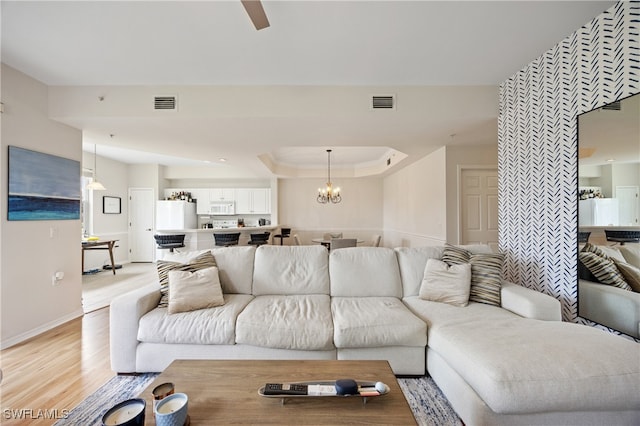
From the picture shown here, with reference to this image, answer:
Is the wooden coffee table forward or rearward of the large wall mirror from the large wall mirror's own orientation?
forward

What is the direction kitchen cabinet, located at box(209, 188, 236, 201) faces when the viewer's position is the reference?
facing the viewer

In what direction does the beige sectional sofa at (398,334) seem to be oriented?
toward the camera

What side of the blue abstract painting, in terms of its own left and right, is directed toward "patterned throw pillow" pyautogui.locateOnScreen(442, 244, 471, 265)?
front

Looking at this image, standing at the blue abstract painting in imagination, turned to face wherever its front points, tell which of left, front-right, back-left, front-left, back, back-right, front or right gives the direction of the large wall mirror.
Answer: front

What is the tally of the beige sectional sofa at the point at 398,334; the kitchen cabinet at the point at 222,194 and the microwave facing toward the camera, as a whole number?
3

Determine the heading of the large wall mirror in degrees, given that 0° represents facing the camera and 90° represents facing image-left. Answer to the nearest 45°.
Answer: approximately 45°

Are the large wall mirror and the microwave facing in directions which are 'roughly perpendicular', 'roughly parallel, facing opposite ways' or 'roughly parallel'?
roughly perpendicular

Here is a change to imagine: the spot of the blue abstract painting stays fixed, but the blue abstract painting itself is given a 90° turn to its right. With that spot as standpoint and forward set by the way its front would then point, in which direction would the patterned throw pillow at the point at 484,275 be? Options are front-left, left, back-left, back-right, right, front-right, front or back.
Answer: left

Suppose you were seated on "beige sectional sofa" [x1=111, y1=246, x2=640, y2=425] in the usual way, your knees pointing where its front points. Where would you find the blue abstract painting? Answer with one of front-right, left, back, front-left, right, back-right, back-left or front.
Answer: right

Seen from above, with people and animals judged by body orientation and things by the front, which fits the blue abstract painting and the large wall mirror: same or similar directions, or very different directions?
very different directions

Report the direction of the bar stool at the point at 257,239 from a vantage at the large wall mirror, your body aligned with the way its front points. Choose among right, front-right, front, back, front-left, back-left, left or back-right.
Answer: front-right

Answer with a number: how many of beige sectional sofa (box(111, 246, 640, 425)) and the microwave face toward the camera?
2

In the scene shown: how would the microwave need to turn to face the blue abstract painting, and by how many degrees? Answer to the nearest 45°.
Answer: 0° — it already faces it

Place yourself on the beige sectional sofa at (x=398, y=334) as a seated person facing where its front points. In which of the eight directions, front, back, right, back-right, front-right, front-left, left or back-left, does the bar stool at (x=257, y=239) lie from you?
back-right

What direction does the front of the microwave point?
toward the camera

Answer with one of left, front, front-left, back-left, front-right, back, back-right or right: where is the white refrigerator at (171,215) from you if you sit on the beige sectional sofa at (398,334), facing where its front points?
back-right

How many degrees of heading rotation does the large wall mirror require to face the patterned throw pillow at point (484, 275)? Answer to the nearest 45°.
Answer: approximately 45° to its right
